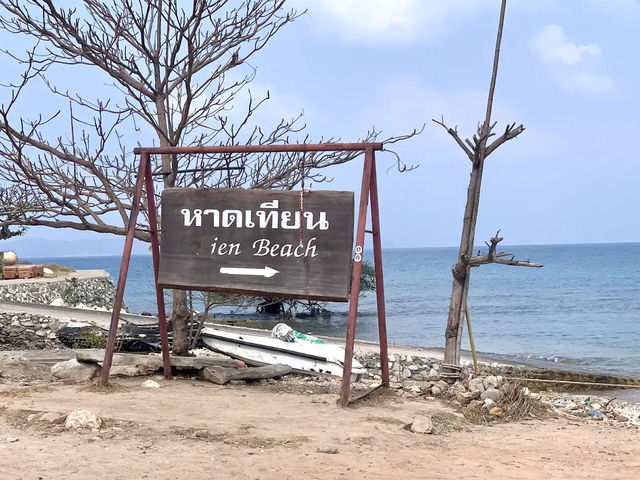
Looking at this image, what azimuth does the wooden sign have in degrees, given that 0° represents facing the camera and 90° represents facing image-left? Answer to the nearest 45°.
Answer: approximately 0°

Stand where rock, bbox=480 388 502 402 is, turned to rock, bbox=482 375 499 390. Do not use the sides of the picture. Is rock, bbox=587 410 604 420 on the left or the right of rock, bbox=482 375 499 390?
right

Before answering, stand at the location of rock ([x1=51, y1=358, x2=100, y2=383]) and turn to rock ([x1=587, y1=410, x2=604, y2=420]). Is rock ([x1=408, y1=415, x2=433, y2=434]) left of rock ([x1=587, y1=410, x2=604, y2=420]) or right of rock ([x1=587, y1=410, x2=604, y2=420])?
right

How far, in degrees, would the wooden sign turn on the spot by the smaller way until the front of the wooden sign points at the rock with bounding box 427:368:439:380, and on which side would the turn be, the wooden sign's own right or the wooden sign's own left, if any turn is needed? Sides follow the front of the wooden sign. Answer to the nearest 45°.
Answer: approximately 135° to the wooden sign's own left

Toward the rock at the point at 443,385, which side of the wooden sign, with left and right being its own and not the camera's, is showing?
left

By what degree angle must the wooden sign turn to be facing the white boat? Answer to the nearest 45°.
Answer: approximately 180°

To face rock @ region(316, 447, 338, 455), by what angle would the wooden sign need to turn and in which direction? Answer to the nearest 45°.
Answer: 0° — it already faces it

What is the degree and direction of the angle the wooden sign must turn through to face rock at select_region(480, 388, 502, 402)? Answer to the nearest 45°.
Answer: approximately 90° to its left

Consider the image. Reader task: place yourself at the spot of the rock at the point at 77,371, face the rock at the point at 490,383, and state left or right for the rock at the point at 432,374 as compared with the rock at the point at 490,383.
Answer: left

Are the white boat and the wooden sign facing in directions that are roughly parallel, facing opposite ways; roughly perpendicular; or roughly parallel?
roughly perpendicular
